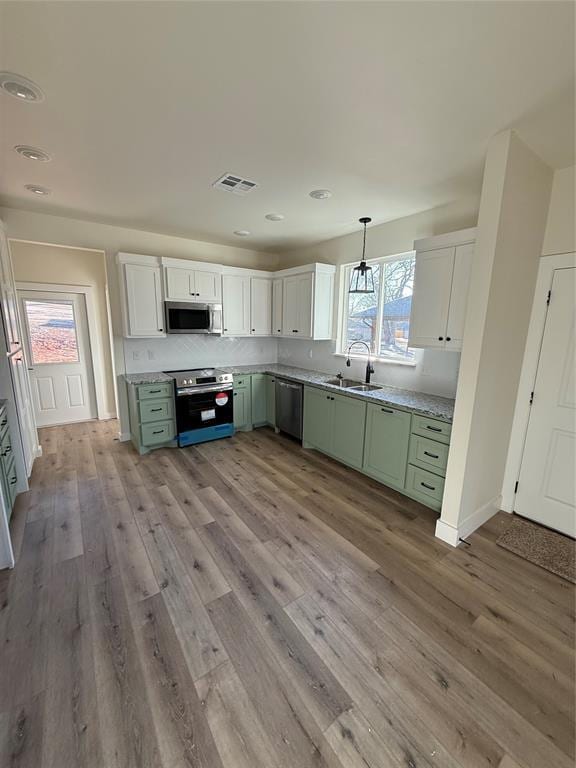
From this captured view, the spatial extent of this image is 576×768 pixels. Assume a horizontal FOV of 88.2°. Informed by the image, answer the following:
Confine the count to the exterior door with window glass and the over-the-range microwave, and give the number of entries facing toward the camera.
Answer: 2

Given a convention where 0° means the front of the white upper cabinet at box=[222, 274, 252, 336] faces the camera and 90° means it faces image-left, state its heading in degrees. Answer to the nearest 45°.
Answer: approximately 0°

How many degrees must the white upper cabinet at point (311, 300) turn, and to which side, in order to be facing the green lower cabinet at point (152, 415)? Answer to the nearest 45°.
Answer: approximately 45° to its right

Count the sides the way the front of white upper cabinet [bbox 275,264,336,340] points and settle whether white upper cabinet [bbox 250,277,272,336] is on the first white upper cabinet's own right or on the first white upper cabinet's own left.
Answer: on the first white upper cabinet's own right

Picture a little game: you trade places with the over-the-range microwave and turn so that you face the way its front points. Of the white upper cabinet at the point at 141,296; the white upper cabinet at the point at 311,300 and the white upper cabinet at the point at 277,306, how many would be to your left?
2

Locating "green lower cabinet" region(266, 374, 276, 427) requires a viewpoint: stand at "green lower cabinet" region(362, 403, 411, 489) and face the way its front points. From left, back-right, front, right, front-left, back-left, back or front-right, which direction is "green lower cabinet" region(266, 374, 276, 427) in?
right

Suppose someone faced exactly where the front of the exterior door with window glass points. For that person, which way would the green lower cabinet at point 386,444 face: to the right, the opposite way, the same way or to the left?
to the right

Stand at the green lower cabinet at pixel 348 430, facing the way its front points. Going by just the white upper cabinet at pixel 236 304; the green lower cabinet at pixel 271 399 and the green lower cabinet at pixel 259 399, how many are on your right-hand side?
3

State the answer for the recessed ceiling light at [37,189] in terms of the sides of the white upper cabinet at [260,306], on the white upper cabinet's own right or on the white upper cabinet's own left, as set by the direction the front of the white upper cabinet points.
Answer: on the white upper cabinet's own right

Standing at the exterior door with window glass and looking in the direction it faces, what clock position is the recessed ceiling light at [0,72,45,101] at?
The recessed ceiling light is roughly at 12 o'clock from the exterior door with window glass.

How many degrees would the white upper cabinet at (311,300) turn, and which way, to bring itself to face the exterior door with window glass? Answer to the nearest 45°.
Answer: approximately 45° to its right

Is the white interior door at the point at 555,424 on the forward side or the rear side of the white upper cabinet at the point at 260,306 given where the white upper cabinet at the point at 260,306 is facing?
on the forward side
